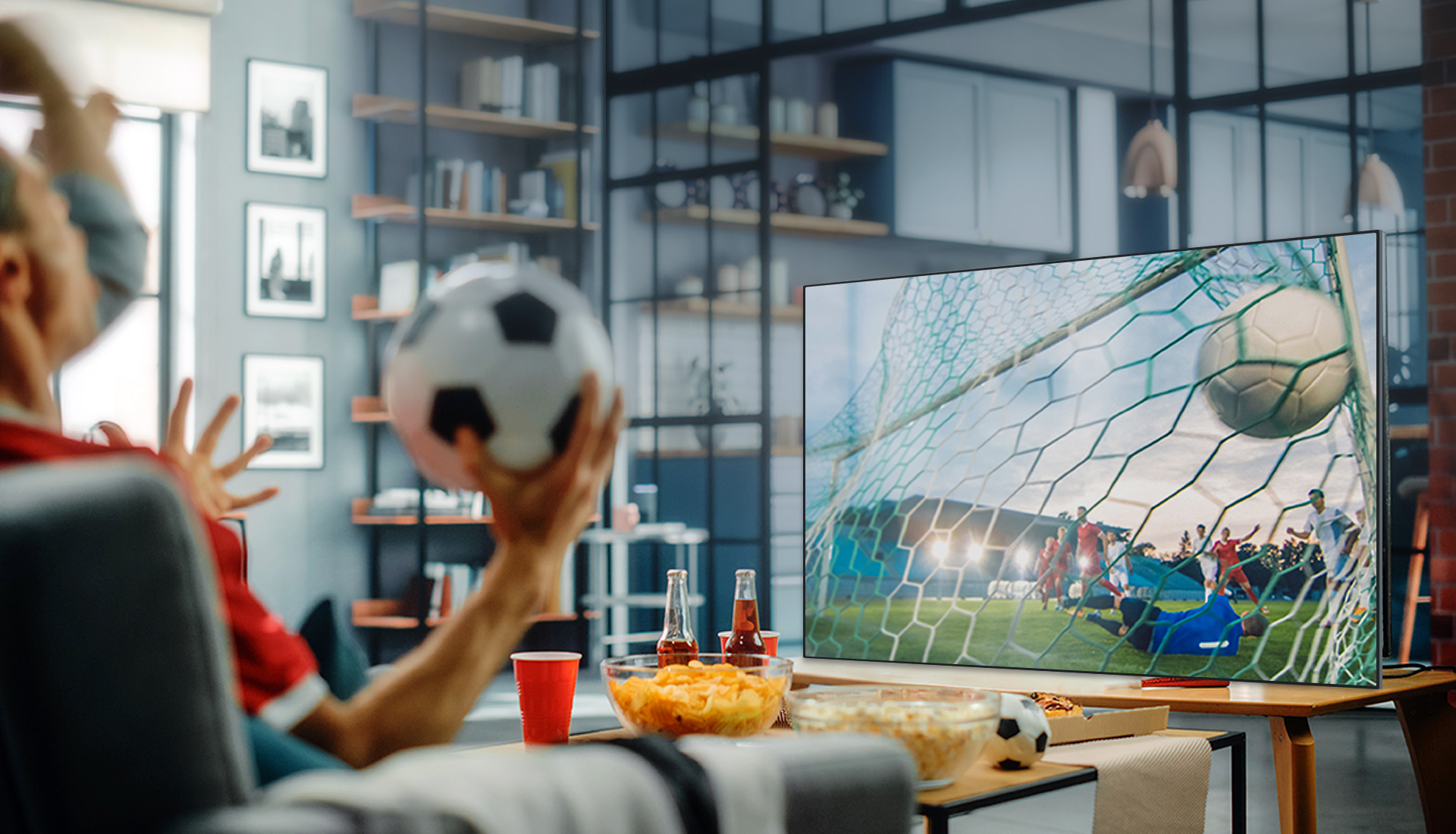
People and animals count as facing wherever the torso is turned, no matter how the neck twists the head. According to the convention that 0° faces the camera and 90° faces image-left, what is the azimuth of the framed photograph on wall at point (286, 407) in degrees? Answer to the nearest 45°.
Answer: approximately 0°

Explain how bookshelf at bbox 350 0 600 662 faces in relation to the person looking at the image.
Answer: facing the viewer and to the right of the viewer

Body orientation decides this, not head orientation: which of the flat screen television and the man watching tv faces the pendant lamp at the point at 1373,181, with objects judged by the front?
the man watching tv

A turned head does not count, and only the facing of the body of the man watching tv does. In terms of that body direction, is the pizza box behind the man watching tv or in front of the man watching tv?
in front

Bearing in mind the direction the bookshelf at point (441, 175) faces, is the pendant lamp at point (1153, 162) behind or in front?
in front

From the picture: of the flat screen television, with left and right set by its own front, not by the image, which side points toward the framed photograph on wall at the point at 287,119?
right

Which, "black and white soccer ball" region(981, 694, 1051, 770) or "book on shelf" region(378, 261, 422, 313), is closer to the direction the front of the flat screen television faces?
the black and white soccer ball

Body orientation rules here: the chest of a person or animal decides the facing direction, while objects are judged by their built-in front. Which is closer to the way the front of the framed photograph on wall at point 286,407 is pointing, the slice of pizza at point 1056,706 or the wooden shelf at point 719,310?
the slice of pizza

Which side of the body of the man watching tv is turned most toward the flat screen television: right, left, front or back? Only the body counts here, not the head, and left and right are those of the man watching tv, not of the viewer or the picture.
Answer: front

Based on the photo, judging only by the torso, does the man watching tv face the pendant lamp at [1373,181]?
yes

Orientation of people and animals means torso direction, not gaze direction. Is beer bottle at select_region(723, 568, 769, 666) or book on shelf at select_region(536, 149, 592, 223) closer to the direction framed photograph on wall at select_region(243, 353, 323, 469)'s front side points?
the beer bottle

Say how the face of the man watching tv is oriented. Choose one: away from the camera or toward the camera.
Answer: away from the camera

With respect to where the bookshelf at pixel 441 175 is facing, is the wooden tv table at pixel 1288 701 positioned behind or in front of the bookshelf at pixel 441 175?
in front

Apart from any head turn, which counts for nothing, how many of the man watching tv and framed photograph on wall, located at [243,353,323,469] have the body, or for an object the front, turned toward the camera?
1

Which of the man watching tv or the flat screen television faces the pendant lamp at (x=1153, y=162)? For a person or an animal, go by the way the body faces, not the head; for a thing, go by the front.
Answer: the man watching tv

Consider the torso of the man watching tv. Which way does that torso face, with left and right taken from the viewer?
facing away from the viewer and to the right of the viewer

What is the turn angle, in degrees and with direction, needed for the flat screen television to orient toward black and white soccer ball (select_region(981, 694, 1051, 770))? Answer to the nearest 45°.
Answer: approximately 45° to its left
